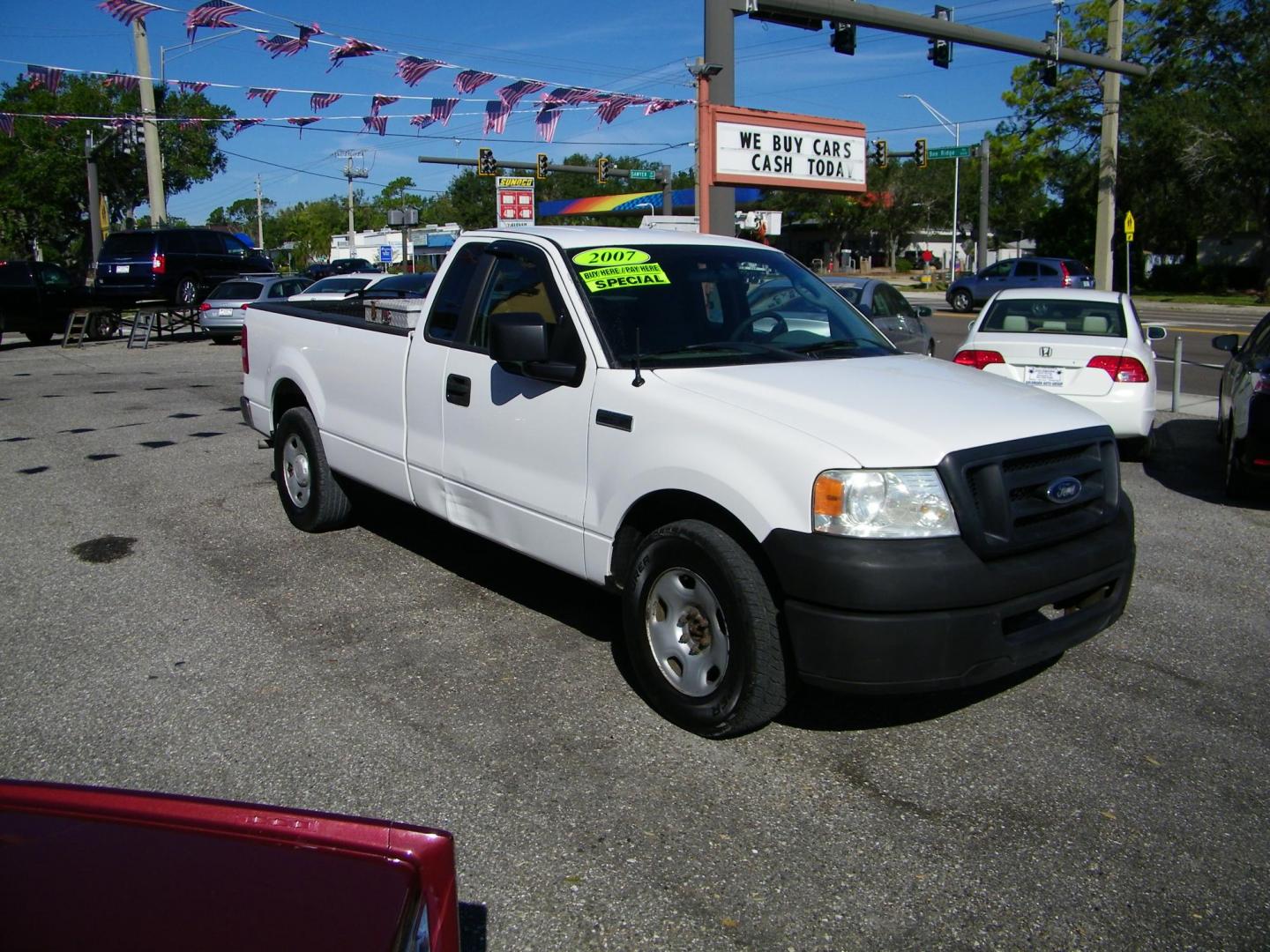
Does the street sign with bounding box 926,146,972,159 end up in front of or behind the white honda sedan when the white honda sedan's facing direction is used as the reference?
in front

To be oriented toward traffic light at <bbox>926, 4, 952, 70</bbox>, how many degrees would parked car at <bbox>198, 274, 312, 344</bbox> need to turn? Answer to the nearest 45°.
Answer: approximately 90° to its right

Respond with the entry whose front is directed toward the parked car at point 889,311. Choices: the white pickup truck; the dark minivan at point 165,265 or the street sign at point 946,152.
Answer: the street sign

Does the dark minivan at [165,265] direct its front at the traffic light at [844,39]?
no

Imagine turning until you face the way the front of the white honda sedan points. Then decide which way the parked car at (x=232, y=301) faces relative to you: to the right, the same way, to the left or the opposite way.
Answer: the same way

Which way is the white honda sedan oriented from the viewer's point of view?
away from the camera

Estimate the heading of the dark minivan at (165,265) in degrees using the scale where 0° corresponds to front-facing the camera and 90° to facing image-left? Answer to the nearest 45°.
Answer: approximately 225°

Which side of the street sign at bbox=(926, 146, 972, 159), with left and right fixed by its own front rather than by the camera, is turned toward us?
front

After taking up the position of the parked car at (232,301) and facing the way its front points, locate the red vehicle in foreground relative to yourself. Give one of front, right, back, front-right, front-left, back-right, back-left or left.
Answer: back-right
